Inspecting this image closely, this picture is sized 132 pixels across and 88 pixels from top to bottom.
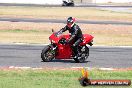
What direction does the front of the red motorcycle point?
to the viewer's left
